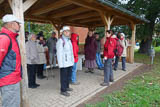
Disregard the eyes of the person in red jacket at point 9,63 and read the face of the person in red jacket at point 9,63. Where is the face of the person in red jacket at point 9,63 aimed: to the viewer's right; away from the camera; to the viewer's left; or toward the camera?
to the viewer's right

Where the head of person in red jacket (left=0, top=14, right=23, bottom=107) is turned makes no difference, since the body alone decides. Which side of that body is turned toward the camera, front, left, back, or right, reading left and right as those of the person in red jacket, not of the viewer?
right

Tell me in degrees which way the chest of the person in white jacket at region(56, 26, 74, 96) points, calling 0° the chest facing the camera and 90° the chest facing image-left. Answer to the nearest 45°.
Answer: approximately 315°
